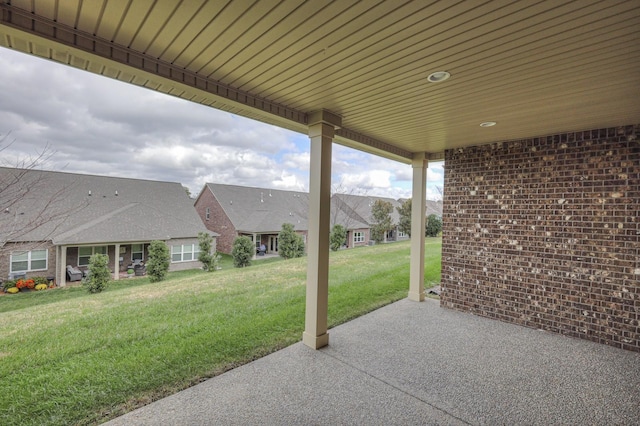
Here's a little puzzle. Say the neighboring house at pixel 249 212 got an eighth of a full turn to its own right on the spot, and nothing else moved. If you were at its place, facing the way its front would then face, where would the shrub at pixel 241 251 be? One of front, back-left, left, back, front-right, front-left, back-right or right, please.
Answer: back

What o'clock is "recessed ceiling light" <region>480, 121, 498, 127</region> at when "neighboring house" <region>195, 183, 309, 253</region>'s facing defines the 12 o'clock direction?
The recessed ceiling light is roughly at 7 o'clock from the neighboring house.

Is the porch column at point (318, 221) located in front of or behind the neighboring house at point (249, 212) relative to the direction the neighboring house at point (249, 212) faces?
behind

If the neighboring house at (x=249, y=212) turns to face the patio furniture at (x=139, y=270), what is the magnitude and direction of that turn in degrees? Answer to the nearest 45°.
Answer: approximately 90° to its left

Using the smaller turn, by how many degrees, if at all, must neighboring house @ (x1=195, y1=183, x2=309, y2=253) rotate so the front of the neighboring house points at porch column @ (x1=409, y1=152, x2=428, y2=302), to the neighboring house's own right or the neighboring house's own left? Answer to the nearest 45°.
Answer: approximately 135° to the neighboring house's own left

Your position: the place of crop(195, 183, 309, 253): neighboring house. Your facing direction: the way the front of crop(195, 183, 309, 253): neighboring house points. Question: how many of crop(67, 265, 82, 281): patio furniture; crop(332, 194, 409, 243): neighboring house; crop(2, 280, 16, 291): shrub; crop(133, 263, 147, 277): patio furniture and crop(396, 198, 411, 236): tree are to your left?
3

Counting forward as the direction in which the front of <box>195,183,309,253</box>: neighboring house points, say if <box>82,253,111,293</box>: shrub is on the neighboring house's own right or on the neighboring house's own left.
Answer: on the neighboring house's own left

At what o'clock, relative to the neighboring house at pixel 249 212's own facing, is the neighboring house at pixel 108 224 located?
the neighboring house at pixel 108 224 is roughly at 9 o'clock from the neighboring house at pixel 249 212.

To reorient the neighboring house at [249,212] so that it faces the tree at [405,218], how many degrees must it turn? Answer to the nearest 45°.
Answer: approximately 135° to its right

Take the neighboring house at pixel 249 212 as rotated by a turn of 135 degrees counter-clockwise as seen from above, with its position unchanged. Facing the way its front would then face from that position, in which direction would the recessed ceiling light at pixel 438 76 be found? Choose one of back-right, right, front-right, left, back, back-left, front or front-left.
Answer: front

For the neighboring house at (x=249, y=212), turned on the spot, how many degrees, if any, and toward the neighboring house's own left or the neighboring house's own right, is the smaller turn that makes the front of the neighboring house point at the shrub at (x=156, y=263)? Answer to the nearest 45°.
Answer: approximately 90° to the neighboring house's own left

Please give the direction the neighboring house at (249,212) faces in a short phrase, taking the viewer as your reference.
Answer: facing away from the viewer and to the left of the viewer

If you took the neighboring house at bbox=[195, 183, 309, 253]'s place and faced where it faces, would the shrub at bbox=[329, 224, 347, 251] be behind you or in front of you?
behind

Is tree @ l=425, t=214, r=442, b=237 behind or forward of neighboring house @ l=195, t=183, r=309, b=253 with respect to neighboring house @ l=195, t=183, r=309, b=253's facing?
behind
